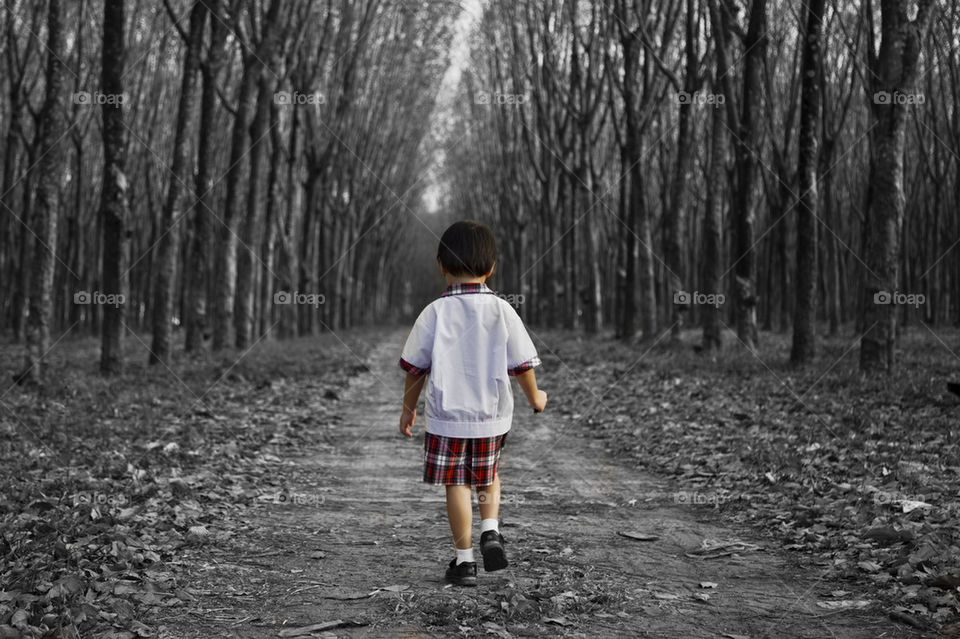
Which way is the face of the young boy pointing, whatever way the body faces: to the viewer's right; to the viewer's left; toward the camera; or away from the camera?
away from the camera

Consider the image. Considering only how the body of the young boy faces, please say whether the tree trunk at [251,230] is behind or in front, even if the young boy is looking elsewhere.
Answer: in front

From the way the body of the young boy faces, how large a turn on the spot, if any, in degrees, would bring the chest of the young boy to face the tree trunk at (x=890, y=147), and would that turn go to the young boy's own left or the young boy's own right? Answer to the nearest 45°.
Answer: approximately 45° to the young boy's own right

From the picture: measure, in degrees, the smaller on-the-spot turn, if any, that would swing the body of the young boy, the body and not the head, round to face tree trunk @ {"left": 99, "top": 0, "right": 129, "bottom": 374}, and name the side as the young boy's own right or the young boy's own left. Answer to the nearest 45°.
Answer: approximately 45° to the young boy's own left

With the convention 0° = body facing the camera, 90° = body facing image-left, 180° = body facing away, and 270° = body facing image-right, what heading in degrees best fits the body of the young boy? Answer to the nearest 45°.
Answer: approximately 180°

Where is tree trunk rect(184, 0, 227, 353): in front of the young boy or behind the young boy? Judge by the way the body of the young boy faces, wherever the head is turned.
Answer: in front
